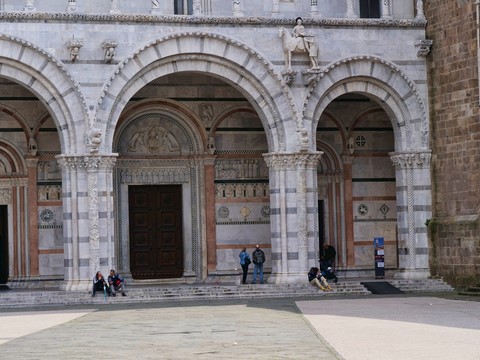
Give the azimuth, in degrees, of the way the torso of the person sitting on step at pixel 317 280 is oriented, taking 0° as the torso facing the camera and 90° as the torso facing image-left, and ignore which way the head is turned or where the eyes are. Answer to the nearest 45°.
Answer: approximately 315°

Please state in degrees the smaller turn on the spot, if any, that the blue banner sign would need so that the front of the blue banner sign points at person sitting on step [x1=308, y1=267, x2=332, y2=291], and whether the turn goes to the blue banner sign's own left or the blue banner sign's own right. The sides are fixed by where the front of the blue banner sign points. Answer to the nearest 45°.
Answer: approximately 45° to the blue banner sign's own right

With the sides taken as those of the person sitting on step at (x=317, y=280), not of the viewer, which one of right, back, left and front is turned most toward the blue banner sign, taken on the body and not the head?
left

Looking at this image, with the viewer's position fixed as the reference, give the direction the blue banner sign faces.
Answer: facing the viewer

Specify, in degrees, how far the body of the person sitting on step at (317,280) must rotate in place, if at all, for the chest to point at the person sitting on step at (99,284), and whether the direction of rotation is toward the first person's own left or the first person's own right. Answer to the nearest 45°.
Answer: approximately 135° to the first person's own right

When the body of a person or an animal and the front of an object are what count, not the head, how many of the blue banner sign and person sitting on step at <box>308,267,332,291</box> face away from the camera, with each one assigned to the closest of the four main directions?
0

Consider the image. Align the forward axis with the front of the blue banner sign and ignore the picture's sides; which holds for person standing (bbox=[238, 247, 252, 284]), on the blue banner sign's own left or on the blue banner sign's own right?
on the blue banner sign's own right
